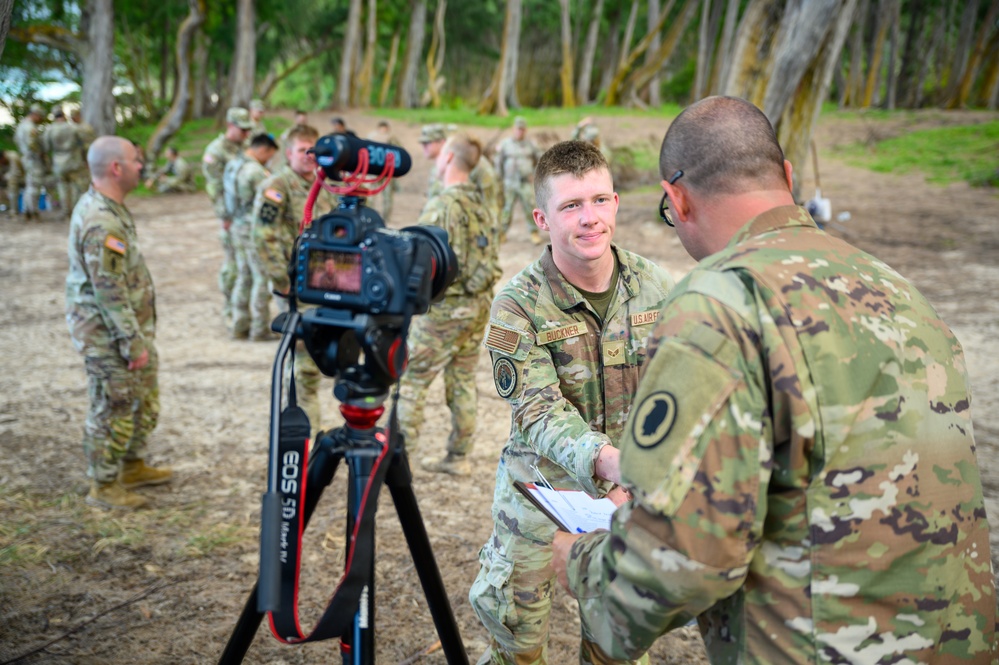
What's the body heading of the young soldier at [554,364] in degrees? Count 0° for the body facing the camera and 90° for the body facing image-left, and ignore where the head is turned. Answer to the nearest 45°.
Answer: approximately 315°

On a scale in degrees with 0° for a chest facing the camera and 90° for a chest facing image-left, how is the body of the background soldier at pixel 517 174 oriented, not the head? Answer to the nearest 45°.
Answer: approximately 0°

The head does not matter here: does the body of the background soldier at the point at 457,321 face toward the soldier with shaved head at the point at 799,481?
no

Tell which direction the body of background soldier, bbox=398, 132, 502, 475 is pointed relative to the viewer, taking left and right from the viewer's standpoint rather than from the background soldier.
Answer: facing away from the viewer and to the left of the viewer

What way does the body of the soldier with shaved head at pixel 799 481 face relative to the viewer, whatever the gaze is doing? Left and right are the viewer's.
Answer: facing away from the viewer and to the left of the viewer

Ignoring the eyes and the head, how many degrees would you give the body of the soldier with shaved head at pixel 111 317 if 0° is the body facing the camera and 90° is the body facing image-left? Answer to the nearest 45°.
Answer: approximately 270°

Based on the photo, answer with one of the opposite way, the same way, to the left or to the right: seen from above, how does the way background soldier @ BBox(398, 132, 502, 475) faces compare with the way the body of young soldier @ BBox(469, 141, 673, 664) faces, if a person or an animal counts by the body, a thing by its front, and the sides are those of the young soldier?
the opposite way

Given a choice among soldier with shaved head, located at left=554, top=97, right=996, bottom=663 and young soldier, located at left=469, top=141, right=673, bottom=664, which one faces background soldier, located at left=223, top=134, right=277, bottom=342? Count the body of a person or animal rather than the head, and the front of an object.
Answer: the soldier with shaved head

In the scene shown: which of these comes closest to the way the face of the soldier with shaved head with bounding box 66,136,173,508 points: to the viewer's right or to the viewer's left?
to the viewer's right

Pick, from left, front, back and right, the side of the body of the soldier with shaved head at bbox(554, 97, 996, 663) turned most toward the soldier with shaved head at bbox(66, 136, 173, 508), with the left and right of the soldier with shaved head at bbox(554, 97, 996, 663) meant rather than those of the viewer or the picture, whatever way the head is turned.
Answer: front

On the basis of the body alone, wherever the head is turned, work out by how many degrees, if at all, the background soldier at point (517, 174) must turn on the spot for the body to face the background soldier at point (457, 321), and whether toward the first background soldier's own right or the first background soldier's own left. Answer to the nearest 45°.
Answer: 0° — they already face them

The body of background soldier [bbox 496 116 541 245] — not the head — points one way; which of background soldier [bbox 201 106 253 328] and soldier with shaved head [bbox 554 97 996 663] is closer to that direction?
the soldier with shaved head

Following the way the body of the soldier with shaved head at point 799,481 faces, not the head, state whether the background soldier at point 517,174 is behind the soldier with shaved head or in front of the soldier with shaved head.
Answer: in front

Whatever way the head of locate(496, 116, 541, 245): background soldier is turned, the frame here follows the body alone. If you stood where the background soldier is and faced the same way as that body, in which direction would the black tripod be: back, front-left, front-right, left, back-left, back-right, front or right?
front

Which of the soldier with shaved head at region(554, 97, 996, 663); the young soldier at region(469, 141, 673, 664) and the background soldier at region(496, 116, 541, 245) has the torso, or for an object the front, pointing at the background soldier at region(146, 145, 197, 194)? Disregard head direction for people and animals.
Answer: the soldier with shaved head
